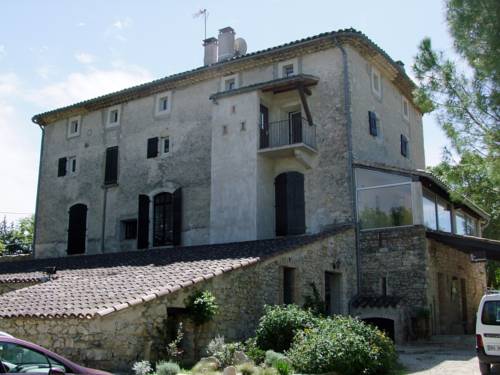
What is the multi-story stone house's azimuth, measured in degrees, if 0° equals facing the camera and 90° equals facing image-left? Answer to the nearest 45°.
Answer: approximately 45°

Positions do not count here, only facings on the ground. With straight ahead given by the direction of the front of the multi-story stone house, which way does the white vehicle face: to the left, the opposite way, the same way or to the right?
the opposite way

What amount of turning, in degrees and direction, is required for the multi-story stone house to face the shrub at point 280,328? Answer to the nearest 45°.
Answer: approximately 45° to its left

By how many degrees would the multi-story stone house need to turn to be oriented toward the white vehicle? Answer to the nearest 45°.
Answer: approximately 90° to its left

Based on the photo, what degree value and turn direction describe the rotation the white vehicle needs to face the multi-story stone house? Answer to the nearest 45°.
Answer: approximately 45° to its left

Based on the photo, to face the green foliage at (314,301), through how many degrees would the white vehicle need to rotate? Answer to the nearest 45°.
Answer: approximately 45° to its left

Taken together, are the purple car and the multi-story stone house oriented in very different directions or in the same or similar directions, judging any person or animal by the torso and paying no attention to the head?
very different directions

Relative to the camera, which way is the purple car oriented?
to the viewer's right

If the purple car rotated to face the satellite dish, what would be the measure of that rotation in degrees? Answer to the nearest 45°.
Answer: approximately 45° to its left

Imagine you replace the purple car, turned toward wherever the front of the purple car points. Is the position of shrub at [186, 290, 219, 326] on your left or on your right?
on your left

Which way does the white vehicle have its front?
away from the camera
